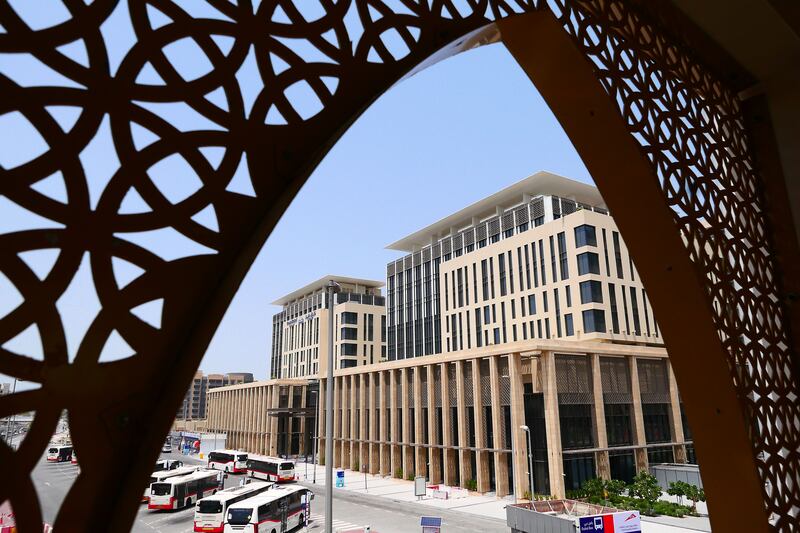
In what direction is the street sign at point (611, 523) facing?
toward the camera

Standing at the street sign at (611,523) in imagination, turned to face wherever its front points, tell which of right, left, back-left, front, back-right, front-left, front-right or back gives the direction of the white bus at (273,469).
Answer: back-right

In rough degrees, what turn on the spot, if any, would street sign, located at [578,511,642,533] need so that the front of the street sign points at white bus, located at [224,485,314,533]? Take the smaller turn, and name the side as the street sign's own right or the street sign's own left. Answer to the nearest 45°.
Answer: approximately 90° to the street sign's own right

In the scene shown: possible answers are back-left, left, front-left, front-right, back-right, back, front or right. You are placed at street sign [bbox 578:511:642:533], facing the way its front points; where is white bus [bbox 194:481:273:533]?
right

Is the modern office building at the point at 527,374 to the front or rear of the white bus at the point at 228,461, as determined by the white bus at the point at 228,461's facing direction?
to the rear

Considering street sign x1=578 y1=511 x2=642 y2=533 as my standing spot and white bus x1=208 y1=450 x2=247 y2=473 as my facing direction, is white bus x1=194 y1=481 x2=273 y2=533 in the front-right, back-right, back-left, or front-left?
front-left
